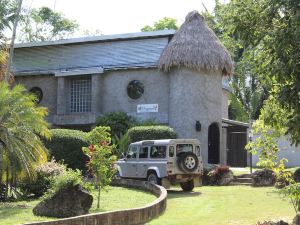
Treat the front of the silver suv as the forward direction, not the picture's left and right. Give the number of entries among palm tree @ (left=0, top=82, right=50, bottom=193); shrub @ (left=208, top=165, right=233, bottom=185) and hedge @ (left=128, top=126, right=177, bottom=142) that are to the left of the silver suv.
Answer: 1

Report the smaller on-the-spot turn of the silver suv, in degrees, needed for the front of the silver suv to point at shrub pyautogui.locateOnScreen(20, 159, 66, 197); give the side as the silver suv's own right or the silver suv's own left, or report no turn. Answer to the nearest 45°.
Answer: approximately 90° to the silver suv's own left

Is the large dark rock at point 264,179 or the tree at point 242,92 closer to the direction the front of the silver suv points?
the tree

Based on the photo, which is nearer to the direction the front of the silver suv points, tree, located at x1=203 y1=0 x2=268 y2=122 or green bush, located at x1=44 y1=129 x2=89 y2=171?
the green bush

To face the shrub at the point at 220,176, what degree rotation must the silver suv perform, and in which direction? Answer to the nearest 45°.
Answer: approximately 90° to its right

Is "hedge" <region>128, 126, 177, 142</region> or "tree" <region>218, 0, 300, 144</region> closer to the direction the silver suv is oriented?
the hedge

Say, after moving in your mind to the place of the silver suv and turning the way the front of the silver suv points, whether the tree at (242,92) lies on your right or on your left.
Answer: on your right

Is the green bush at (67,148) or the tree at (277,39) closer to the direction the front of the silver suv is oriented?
the green bush

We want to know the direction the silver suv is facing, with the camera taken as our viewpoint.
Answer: facing away from the viewer and to the left of the viewer

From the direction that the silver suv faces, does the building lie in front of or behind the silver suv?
in front

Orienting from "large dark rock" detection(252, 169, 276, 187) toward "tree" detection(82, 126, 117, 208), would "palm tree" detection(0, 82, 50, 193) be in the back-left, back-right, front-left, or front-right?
front-right

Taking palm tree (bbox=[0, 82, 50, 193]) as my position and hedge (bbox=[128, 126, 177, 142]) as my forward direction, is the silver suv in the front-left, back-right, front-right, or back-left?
front-right

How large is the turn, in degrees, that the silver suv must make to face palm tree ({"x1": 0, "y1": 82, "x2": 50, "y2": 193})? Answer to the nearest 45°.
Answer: approximately 90° to its left

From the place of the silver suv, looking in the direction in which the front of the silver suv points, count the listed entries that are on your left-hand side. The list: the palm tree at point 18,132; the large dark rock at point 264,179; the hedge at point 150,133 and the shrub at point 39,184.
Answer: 2
